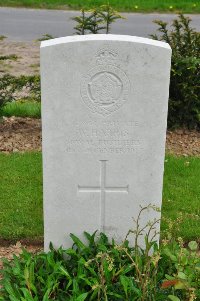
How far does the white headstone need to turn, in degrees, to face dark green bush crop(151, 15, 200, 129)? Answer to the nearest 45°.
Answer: approximately 180°

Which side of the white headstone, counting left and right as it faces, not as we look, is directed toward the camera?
front
